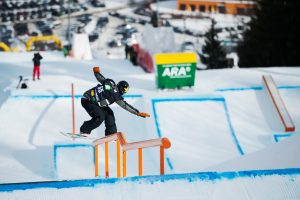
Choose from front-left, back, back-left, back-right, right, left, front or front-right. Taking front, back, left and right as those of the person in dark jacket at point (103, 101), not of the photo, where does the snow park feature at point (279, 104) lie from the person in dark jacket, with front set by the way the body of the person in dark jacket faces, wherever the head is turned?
front-left

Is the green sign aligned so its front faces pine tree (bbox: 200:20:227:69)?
no

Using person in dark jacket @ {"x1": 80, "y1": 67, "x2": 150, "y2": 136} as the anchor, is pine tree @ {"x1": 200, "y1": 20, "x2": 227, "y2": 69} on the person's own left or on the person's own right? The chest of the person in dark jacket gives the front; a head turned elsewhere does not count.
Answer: on the person's own left

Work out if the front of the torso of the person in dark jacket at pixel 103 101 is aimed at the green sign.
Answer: no

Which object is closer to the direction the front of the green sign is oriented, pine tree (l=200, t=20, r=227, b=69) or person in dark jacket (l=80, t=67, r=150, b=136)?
the person in dark jacket

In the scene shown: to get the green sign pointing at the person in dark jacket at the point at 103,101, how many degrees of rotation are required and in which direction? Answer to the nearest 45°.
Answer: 0° — it already faces them

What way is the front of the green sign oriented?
toward the camera

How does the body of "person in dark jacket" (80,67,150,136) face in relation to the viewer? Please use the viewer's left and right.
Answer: facing to the right of the viewer

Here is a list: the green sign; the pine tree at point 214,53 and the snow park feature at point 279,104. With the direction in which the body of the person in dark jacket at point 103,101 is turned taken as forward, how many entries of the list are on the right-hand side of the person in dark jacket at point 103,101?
0

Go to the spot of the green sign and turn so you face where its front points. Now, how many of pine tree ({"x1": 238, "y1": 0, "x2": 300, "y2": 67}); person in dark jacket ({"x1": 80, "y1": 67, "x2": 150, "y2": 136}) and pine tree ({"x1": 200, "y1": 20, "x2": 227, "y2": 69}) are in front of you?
1

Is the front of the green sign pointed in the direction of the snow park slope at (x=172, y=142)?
yes

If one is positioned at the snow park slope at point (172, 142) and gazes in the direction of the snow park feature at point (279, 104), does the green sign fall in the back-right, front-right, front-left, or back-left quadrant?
front-left

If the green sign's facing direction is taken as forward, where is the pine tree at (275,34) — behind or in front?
behind
